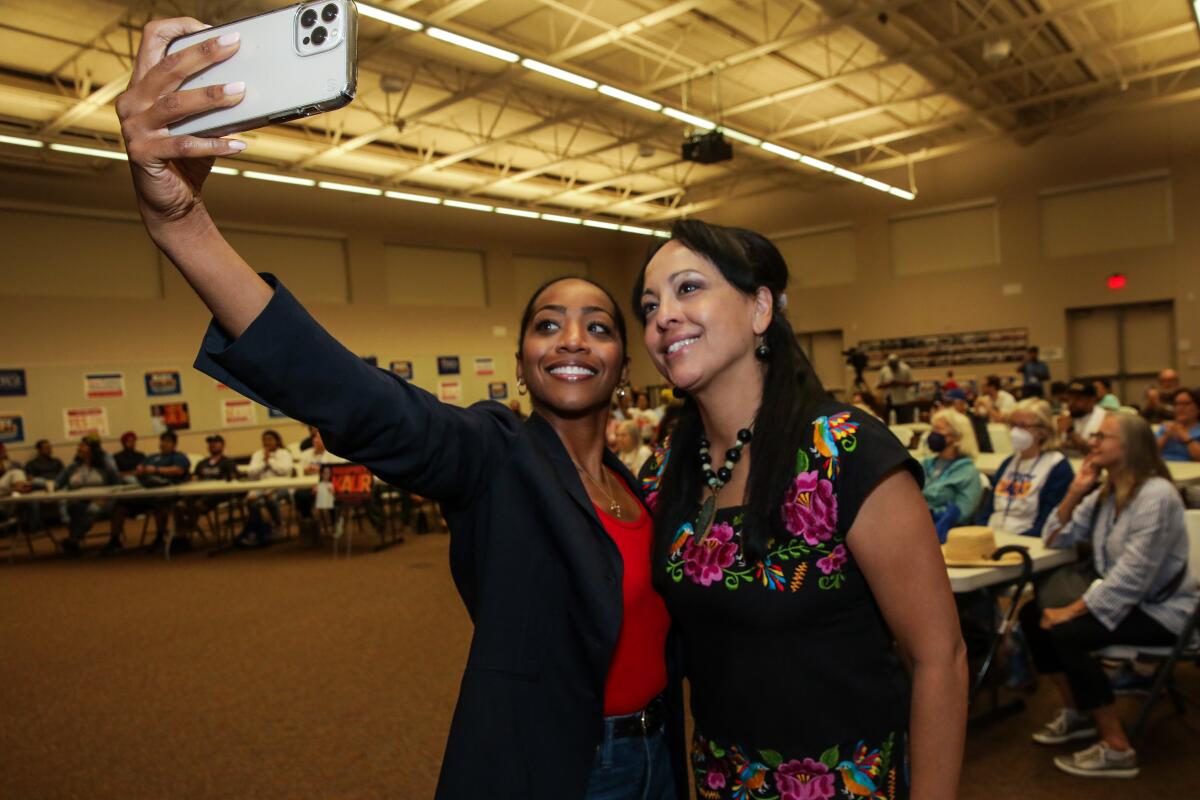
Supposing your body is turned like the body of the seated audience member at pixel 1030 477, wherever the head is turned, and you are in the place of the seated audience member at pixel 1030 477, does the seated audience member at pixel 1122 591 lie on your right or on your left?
on your left

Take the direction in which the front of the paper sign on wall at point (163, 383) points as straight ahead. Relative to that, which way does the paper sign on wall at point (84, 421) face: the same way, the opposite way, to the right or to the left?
the same way

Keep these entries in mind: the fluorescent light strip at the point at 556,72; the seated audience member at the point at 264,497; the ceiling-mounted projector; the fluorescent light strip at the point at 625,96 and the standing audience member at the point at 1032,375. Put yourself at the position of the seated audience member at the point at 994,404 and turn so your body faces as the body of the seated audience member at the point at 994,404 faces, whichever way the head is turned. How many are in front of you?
4

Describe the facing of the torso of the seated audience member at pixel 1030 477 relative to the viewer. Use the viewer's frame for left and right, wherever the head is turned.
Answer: facing the viewer and to the left of the viewer

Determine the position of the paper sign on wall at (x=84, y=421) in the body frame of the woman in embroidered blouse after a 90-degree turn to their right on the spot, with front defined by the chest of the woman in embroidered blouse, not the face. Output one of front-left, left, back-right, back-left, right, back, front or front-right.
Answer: front

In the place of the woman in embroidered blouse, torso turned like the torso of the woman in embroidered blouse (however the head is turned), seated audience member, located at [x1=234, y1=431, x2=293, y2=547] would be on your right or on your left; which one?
on your right

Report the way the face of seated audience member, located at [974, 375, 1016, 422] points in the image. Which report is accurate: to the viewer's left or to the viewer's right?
to the viewer's left

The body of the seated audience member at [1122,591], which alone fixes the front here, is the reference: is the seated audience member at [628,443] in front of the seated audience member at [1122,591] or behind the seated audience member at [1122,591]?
in front

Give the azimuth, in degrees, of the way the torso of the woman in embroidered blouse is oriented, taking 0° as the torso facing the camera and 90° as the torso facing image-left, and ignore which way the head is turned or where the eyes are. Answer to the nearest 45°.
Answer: approximately 45°

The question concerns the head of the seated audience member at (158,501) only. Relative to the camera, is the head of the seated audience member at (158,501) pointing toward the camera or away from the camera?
toward the camera

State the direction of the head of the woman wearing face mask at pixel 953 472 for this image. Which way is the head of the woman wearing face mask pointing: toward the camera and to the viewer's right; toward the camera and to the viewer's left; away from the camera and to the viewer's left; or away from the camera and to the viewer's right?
toward the camera and to the viewer's left

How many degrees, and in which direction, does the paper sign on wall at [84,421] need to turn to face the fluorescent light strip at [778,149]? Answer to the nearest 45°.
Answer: approximately 45° to its left

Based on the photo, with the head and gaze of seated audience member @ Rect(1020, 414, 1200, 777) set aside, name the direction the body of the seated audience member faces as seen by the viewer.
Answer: to the viewer's left

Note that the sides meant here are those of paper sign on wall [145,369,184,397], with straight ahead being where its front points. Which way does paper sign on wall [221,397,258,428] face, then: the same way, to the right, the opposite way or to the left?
the same way

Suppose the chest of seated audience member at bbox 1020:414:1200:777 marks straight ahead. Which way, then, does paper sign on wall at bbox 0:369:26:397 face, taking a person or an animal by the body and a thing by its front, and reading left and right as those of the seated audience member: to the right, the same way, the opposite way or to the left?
the opposite way

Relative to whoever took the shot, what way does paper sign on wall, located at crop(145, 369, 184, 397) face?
facing the viewer

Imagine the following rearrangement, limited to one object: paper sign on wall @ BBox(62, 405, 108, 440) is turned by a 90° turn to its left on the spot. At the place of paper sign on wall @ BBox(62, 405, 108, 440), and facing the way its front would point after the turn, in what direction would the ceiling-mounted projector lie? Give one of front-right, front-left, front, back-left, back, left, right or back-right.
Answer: front-right
